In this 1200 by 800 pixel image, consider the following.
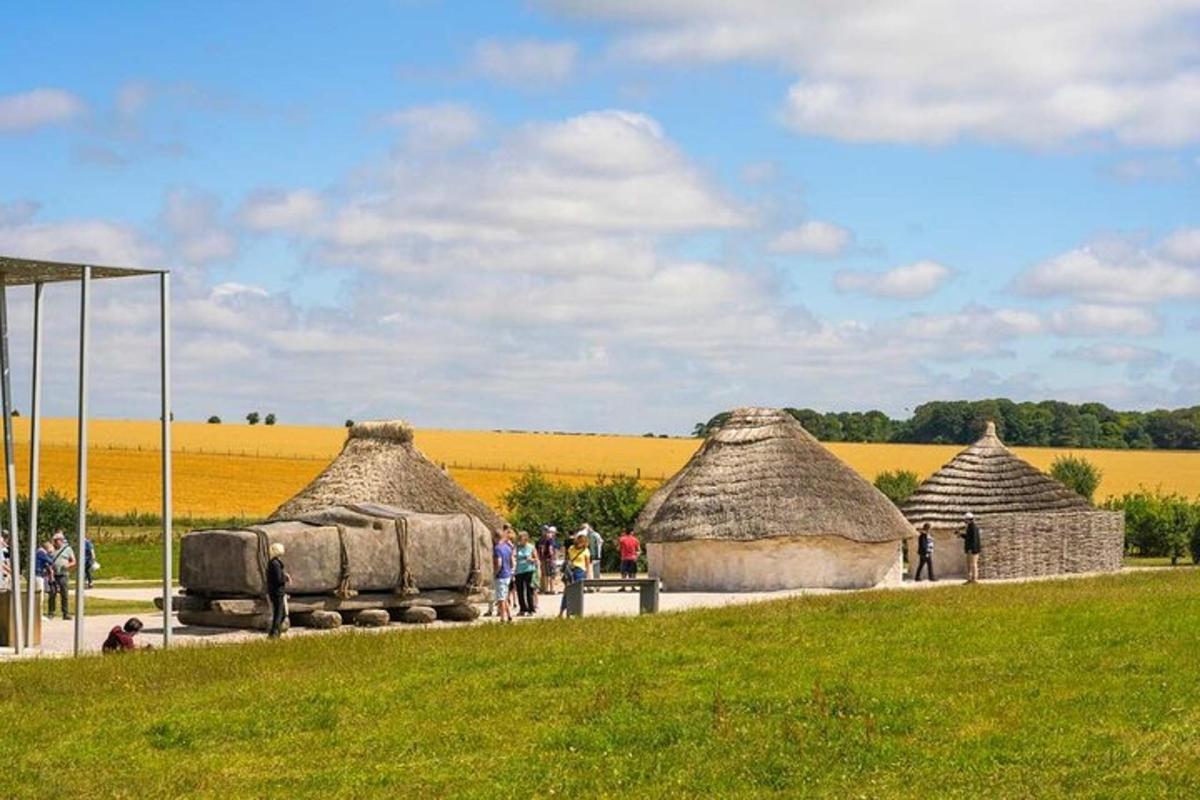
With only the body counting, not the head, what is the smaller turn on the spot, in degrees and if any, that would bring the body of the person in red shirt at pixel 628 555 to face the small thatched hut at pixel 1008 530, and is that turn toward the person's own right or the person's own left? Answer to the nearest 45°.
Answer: approximately 45° to the person's own right

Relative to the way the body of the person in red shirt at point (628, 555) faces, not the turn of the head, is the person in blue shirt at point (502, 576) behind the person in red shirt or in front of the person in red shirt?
behind

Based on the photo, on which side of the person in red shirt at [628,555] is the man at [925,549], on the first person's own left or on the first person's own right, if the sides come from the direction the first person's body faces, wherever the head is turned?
on the first person's own right

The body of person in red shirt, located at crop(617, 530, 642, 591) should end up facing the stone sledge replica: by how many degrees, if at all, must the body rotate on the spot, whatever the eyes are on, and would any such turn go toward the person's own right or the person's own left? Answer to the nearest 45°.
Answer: approximately 135° to the person's own left

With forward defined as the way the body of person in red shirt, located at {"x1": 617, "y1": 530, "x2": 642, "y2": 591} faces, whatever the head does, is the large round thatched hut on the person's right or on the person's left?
on the person's right

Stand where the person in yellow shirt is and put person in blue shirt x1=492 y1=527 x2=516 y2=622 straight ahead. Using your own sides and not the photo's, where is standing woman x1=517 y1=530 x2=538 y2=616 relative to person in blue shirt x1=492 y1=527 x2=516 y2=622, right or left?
right

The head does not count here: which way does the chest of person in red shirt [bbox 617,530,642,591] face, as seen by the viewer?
away from the camera
